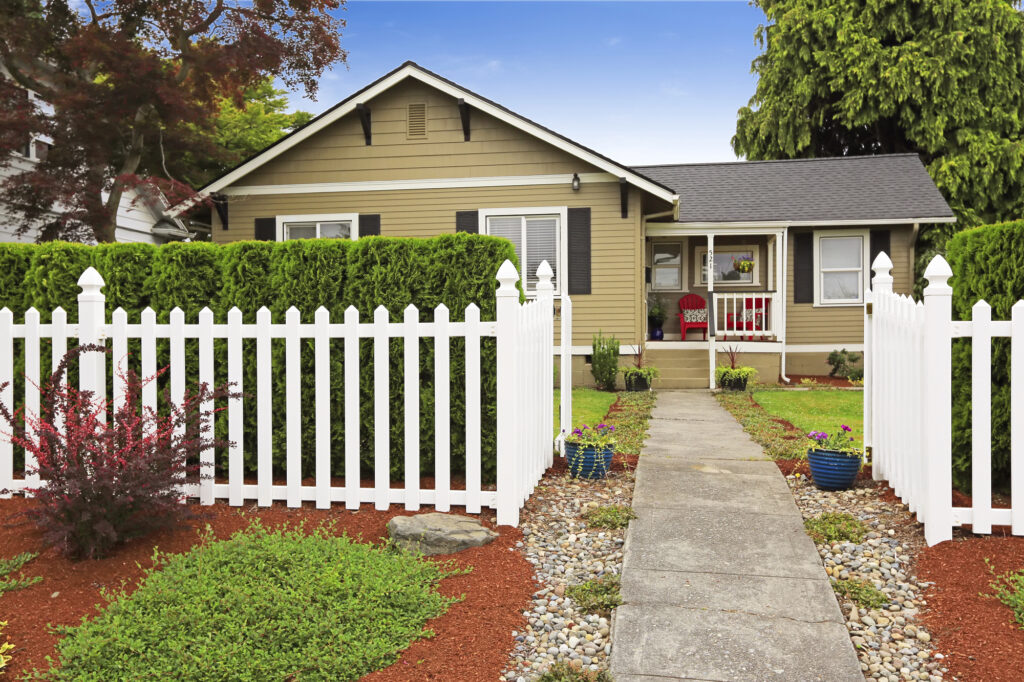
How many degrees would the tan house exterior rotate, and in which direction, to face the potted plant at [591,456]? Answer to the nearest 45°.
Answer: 0° — it already faces it

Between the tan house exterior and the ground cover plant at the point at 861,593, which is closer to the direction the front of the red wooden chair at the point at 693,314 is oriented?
the ground cover plant

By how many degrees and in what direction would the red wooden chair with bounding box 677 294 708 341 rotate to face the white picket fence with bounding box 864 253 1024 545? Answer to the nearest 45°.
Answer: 0° — it already faces it

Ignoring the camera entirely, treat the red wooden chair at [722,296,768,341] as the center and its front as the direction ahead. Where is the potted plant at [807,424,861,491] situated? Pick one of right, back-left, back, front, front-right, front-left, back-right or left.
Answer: front-left

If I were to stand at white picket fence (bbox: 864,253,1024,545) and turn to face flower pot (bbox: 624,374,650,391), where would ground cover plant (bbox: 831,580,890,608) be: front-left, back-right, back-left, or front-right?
back-left

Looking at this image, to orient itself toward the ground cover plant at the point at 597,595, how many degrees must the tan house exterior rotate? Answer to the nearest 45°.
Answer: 0° — it already faces it

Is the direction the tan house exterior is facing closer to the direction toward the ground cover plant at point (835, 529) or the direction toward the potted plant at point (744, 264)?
the ground cover plant

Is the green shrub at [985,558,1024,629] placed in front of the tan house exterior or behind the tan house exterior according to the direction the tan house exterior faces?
in front

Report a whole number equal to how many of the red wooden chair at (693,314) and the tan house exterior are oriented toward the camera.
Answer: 2

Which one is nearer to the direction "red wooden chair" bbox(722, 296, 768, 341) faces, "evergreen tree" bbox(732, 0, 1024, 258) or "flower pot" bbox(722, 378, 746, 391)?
the flower pot

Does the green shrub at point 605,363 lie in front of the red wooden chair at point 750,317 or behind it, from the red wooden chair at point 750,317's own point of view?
in front

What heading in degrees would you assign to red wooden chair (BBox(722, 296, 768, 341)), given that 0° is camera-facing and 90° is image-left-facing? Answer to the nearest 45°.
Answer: approximately 45°
